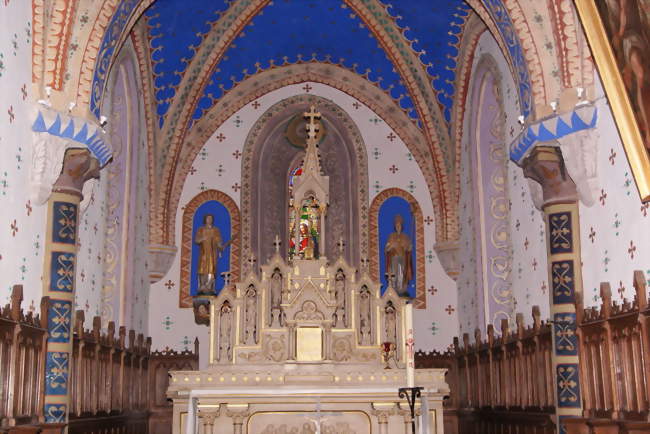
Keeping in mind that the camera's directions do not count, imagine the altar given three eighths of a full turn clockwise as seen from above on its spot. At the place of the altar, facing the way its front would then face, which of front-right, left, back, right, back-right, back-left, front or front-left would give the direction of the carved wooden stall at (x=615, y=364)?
back

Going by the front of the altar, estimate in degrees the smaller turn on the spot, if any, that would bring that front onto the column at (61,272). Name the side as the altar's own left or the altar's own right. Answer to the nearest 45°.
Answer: approximately 45° to the altar's own right

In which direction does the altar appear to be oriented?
toward the camera

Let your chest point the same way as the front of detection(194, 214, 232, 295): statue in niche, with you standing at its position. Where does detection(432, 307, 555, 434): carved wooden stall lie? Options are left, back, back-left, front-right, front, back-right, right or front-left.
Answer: front-left

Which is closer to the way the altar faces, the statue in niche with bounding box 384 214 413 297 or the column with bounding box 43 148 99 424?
the column

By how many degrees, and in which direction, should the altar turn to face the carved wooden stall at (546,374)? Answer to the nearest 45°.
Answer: approximately 45° to its left

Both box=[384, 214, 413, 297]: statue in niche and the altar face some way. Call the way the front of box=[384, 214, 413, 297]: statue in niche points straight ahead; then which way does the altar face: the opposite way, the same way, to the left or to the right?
the same way

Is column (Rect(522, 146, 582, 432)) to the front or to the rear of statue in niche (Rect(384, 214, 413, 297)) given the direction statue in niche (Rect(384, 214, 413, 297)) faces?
to the front

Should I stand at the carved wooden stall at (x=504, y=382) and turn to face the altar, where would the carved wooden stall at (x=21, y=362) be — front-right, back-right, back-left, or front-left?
front-left

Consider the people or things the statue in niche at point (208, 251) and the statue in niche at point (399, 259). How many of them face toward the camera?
2

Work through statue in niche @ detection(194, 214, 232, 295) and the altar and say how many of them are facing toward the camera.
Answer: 2

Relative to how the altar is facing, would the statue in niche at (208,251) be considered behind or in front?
behind

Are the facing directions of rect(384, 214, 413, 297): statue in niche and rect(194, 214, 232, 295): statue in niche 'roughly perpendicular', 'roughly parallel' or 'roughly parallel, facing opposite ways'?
roughly parallel

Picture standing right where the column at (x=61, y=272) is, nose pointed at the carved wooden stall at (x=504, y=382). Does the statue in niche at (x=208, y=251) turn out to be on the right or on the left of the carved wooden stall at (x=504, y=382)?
left

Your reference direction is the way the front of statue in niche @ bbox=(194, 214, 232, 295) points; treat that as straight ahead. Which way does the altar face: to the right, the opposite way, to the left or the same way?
the same way

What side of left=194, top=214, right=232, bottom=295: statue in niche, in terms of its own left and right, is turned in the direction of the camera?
front

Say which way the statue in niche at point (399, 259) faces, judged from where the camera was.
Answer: facing the viewer

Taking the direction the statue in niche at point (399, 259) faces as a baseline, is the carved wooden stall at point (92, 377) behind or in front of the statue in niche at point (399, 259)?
in front
